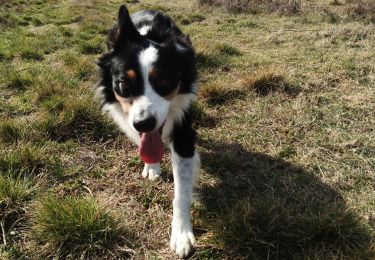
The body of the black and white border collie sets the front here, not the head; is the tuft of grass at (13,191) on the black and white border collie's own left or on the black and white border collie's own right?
on the black and white border collie's own right

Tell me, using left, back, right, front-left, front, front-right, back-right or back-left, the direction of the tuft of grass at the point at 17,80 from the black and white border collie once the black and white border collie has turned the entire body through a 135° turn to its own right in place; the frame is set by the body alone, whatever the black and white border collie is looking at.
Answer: front

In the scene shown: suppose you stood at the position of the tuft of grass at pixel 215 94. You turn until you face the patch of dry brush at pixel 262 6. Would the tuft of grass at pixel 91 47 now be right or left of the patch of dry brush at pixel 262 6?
left

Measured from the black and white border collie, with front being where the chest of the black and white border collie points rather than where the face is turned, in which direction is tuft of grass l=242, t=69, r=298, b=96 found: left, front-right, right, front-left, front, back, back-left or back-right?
back-left

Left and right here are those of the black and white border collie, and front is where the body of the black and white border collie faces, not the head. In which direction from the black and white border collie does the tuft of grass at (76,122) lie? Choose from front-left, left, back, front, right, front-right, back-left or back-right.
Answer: back-right

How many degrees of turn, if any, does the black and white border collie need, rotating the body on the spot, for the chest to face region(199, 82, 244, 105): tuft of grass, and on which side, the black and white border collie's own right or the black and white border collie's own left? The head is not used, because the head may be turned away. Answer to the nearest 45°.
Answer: approximately 135° to the black and white border collie's own left

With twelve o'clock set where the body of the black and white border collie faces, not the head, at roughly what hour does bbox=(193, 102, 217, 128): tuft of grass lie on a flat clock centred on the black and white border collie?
The tuft of grass is roughly at 7 o'clock from the black and white border collie.

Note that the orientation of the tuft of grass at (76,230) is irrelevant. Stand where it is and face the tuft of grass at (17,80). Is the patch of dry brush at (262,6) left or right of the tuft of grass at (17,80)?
right

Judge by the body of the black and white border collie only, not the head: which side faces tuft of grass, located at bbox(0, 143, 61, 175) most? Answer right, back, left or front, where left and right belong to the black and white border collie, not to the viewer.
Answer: right

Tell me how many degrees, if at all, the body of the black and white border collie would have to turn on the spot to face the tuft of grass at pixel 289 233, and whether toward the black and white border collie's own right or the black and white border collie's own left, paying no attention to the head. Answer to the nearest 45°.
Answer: approximately 45° to the black and white border collie's own left

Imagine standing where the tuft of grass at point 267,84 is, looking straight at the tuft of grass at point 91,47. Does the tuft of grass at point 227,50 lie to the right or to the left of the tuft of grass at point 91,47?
right

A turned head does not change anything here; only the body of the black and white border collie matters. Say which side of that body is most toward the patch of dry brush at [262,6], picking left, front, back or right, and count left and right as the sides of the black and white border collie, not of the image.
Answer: back

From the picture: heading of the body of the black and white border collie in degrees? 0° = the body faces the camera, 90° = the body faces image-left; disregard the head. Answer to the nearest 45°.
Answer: approximately 0°
